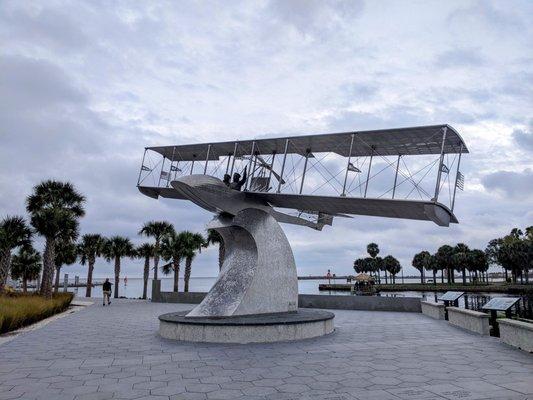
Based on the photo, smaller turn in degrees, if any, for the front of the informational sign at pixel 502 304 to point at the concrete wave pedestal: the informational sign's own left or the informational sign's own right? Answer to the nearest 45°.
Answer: approximately 45° to the informational sign's own right

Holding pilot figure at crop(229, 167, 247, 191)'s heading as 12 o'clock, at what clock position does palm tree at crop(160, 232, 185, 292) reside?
The palm tree is roughly at 4 o'clock from the pilot figure.

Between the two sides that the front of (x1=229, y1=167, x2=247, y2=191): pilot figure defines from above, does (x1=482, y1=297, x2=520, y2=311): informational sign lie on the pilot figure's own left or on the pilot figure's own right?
on the pilot figure's own left

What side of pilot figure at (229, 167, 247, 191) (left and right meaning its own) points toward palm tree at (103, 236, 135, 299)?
right

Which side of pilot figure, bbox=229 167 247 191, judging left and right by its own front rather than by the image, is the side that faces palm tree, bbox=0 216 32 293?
right

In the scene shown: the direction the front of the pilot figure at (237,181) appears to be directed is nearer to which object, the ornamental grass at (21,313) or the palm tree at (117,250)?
the ornamental grass

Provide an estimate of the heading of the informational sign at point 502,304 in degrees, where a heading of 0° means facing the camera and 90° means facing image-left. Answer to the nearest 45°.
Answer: approximately 45°

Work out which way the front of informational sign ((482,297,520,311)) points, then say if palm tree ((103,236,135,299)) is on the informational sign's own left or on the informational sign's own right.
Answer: on the informational sign's own right

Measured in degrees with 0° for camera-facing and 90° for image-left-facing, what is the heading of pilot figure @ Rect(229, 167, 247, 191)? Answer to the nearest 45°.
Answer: approximately 45°
